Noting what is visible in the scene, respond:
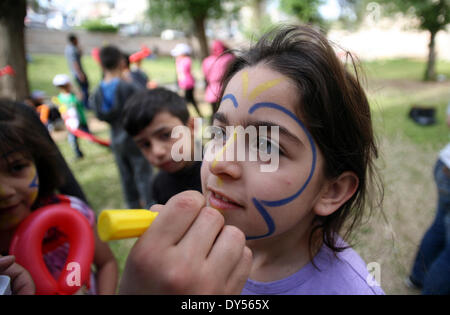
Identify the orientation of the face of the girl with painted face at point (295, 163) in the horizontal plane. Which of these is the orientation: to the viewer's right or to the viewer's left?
to the viewer's left

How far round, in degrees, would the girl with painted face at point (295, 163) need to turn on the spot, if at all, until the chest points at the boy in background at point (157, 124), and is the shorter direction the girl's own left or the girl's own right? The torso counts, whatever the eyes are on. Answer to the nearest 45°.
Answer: approximately 90° to the girl's own right

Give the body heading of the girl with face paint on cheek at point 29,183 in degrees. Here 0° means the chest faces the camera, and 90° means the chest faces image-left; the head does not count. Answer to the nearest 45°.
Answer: approximately 0°

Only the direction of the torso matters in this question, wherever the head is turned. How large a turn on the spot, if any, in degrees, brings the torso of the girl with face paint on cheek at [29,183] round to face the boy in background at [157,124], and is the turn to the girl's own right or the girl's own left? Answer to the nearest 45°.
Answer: approximately 135° to the girl's own left

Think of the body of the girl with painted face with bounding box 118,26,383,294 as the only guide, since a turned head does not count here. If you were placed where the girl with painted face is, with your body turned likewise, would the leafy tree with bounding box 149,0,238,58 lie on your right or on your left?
on your right

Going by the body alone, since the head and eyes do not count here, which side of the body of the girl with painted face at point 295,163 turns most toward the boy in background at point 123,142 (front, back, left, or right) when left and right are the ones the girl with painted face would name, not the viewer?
right

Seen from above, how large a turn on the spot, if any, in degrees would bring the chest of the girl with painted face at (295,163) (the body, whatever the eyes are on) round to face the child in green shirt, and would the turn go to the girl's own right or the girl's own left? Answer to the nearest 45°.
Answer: approximately 90° to the girl's own right

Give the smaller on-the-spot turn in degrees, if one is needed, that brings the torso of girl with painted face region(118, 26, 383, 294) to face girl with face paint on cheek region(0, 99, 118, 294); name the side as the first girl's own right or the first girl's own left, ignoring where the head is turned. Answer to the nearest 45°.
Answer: approximately 45° to the first girl's own right

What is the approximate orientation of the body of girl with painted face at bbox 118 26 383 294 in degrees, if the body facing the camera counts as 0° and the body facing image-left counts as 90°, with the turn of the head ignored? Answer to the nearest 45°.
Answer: approximately 45°

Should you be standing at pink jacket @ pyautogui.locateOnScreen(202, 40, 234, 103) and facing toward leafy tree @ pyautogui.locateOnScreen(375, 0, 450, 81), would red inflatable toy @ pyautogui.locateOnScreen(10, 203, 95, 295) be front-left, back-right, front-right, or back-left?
back-right

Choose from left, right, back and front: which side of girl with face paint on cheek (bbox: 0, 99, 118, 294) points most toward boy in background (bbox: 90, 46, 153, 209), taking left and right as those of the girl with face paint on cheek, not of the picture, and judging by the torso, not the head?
back
